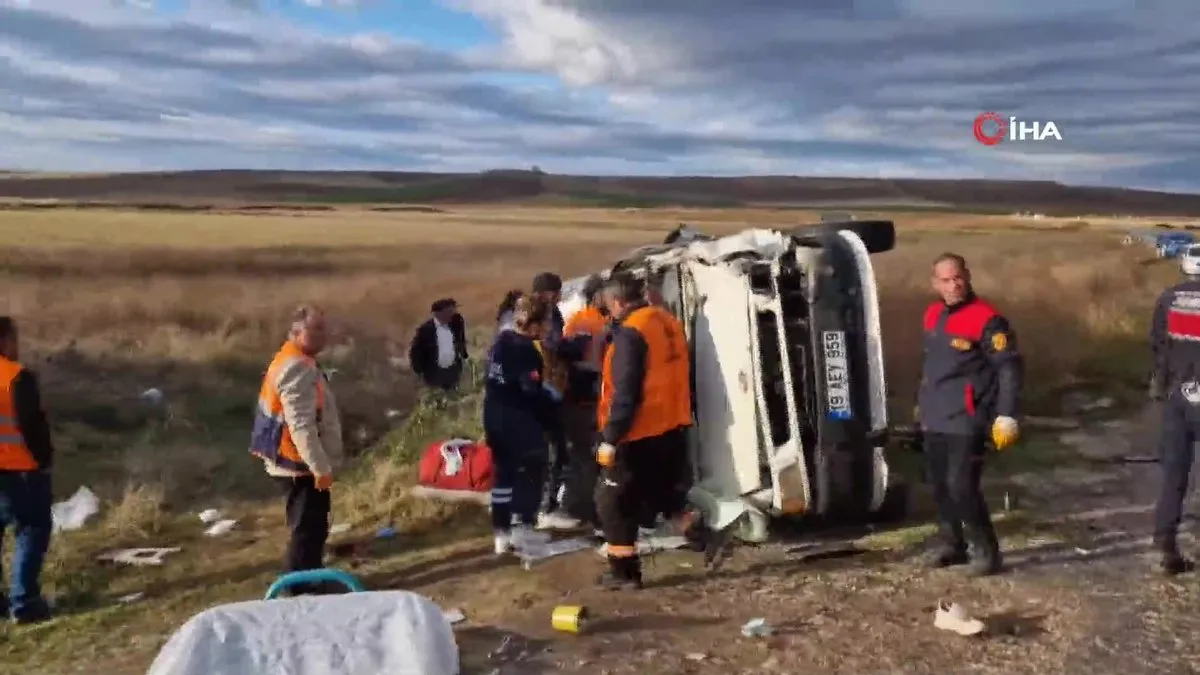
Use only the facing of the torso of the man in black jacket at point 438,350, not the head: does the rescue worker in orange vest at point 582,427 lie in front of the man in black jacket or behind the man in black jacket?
in front

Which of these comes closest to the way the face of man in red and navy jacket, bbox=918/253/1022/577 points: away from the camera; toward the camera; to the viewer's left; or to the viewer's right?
toward the camera

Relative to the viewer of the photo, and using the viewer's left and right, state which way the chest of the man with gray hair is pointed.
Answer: facing to the right of the viewer

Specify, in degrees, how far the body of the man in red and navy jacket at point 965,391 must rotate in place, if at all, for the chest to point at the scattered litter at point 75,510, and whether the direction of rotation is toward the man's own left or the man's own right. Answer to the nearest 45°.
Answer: approximately 45° to the man's own right

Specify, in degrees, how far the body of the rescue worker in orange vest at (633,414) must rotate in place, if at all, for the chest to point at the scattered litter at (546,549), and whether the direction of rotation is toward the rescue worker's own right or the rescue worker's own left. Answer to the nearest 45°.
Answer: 0° — they already face it

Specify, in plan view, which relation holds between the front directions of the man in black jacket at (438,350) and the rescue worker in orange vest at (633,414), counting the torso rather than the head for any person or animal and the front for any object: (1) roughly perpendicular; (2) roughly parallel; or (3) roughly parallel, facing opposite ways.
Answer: roughly parallel, facing opposite ways

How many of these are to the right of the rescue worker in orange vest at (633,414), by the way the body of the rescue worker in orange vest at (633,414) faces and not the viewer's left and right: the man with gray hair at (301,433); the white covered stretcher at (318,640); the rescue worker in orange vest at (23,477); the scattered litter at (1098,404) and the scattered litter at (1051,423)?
2

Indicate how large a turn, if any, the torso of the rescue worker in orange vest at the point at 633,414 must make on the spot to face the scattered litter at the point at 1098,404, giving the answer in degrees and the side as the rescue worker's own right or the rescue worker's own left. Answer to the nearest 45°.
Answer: approximately 90° to the rescue worker's own right

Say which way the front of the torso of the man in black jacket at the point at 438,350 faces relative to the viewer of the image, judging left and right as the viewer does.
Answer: facing the viewer and to the right of the viewer

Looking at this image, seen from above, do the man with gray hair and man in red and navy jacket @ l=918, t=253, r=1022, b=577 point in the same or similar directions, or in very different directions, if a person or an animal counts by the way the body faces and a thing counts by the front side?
very different directions

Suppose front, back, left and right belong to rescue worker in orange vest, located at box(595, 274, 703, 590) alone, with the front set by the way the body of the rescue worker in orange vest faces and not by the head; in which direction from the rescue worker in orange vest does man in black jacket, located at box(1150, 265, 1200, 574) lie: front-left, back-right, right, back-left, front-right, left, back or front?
back-right
